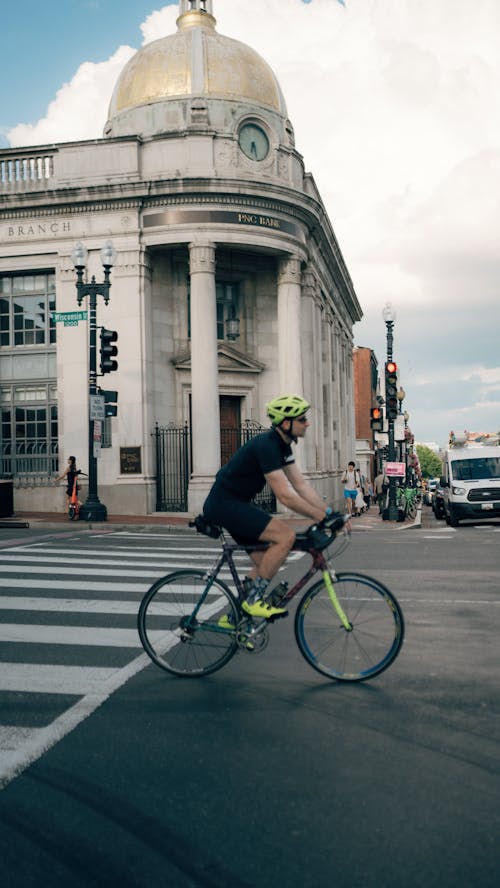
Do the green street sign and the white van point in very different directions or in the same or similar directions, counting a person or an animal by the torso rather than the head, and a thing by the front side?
same or similar directions

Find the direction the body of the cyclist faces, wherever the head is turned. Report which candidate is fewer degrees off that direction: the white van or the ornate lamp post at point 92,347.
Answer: the white van

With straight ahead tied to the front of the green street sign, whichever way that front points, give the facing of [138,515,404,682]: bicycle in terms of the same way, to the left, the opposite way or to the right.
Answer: to the left

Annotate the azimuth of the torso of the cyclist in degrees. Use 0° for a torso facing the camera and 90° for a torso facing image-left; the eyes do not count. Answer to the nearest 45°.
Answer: approximately 270°

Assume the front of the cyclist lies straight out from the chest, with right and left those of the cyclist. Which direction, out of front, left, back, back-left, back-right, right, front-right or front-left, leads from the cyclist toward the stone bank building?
left

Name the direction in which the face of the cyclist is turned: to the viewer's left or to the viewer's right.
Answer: to the viewer's right

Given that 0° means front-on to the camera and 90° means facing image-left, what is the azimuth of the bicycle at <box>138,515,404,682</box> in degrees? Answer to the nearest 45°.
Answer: approximately 270°

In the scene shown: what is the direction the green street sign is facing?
toward the camera

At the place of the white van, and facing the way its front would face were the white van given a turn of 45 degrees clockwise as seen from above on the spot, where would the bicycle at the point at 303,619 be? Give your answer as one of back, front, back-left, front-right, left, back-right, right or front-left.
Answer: front-left

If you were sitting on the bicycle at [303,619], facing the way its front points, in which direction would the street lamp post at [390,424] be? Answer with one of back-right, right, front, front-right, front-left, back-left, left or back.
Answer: left

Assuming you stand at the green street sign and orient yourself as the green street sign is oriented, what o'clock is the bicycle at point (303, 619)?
The bicycle is roughly at 12 o'clock from the green street sign.

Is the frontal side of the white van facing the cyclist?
yes

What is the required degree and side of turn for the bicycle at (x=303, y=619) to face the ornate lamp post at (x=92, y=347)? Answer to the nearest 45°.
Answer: approximately 90° to its left
